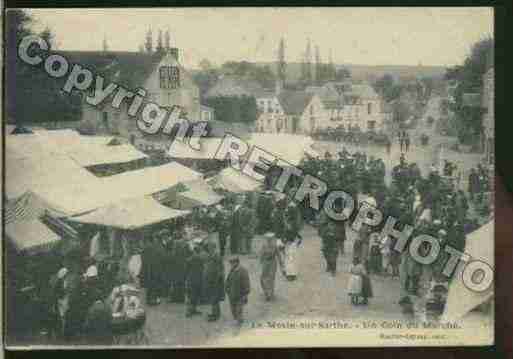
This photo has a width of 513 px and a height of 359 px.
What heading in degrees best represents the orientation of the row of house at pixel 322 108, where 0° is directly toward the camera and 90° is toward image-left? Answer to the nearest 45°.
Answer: approximately 0°
